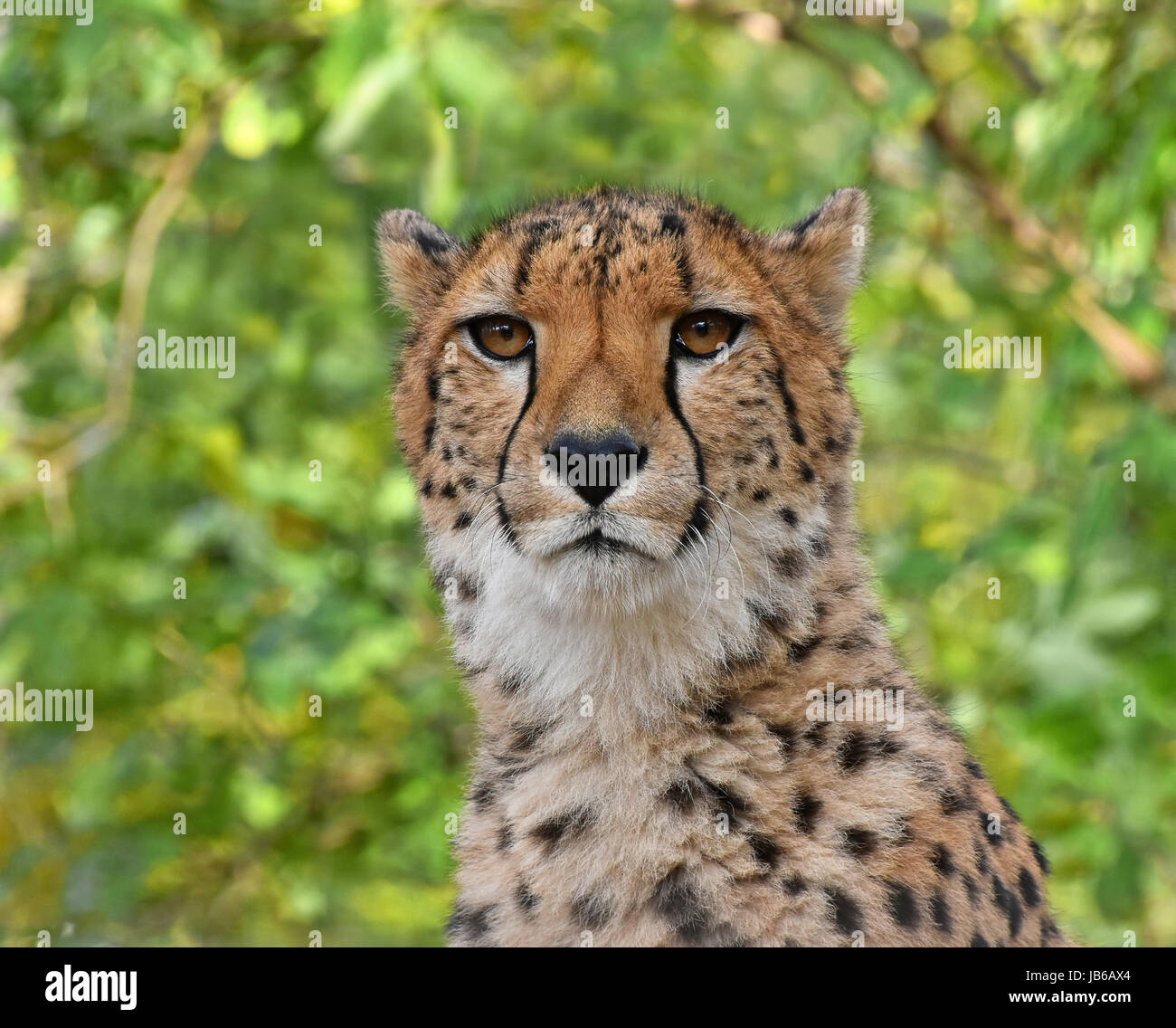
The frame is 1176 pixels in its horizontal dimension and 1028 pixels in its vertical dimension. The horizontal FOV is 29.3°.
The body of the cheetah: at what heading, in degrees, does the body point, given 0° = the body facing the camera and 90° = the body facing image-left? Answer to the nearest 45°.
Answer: approximately 0°
